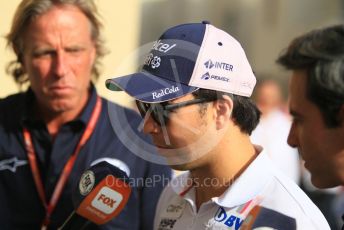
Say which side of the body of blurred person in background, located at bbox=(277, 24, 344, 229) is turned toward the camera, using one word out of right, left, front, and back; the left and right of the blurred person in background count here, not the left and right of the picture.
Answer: left

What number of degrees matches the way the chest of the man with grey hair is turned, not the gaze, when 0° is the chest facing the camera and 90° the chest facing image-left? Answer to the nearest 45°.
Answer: approximately 0°

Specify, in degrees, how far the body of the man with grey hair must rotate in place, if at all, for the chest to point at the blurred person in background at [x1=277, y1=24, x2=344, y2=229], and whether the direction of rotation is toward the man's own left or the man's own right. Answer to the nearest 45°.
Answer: approximately 45° to the man's own left

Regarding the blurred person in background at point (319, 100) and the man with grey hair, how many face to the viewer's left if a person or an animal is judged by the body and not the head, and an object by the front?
1
